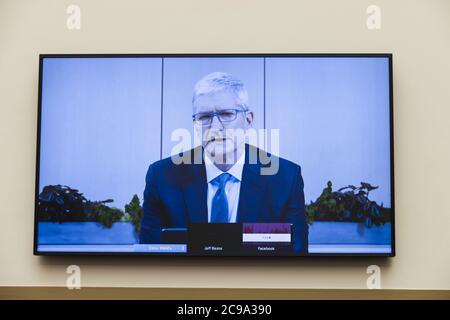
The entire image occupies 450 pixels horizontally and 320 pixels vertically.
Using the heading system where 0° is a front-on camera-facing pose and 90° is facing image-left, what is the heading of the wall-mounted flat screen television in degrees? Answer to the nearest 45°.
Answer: approximately 0°
